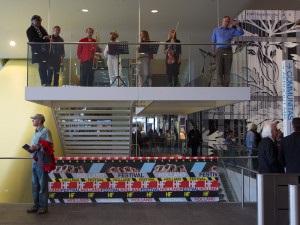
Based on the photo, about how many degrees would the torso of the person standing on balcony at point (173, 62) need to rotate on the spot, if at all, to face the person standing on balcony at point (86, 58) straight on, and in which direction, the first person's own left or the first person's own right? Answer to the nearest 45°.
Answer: approximately 90° to the first person's own right

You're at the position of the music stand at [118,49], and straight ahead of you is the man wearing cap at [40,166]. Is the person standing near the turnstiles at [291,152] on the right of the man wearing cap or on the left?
left

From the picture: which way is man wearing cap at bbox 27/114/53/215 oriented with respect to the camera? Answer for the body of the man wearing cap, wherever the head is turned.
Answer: to the viewer's left

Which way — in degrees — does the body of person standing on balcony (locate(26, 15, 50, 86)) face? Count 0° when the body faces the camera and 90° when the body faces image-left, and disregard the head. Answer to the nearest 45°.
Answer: approximately 315°

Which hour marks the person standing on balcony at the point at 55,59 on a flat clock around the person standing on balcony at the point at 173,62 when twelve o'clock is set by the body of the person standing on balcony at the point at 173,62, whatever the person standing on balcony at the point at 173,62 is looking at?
the person standing on balcony at the point at 55,59 is roughly at 3 o'clock from the person standing on balcony at the point at 173,62.

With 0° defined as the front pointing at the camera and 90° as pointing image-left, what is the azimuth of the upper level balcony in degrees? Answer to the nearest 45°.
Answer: approximately 0°

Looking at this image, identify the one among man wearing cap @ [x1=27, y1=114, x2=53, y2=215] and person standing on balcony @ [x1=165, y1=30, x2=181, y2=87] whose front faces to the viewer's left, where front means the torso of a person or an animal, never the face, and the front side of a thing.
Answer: the man wearing cap

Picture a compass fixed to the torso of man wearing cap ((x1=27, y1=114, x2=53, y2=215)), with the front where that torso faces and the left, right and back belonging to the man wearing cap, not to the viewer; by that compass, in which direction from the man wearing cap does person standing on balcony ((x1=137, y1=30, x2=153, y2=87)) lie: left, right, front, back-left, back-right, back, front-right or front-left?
back-right

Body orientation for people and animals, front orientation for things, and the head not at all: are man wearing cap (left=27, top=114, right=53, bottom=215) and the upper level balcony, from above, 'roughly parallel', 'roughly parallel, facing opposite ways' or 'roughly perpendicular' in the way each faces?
roughly perpendicular
